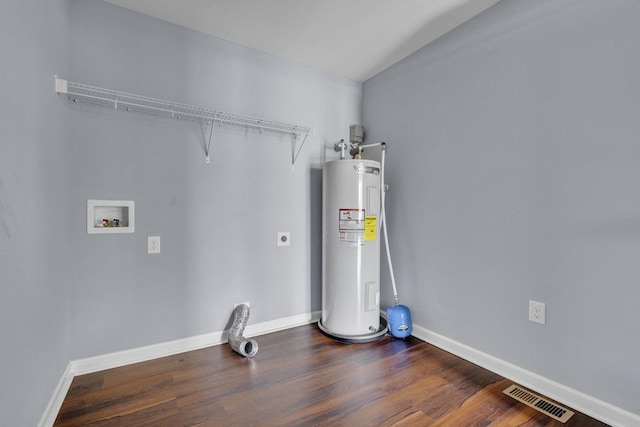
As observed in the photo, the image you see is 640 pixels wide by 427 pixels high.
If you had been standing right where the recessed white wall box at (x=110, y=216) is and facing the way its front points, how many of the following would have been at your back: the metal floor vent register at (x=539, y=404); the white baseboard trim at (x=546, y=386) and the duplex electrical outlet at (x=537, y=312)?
0

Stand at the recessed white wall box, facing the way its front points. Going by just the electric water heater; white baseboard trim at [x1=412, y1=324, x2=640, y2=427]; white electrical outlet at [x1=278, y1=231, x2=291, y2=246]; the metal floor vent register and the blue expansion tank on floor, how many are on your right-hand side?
0

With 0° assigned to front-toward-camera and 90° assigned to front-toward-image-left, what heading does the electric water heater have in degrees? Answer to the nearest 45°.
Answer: approximately 315°

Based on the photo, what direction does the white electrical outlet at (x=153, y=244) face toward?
toward the camera

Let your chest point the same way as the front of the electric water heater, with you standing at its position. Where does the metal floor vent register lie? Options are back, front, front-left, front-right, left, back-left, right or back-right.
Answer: front

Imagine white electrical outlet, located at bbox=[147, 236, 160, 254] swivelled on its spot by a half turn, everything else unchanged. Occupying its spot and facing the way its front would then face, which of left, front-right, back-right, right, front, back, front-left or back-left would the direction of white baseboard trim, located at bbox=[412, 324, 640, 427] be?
back-right

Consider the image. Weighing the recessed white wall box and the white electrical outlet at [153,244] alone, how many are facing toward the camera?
2

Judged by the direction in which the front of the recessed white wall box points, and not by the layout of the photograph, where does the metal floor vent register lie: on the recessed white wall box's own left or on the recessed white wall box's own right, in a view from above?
on the recessed white wall box's own left

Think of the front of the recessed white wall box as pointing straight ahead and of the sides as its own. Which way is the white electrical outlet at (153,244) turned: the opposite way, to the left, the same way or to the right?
the same way

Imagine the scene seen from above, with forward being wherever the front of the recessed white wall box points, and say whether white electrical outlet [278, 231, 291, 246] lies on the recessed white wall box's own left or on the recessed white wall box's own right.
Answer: on the recessed white wall box's own left

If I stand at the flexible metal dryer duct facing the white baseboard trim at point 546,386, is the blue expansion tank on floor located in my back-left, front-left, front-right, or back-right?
front-left
